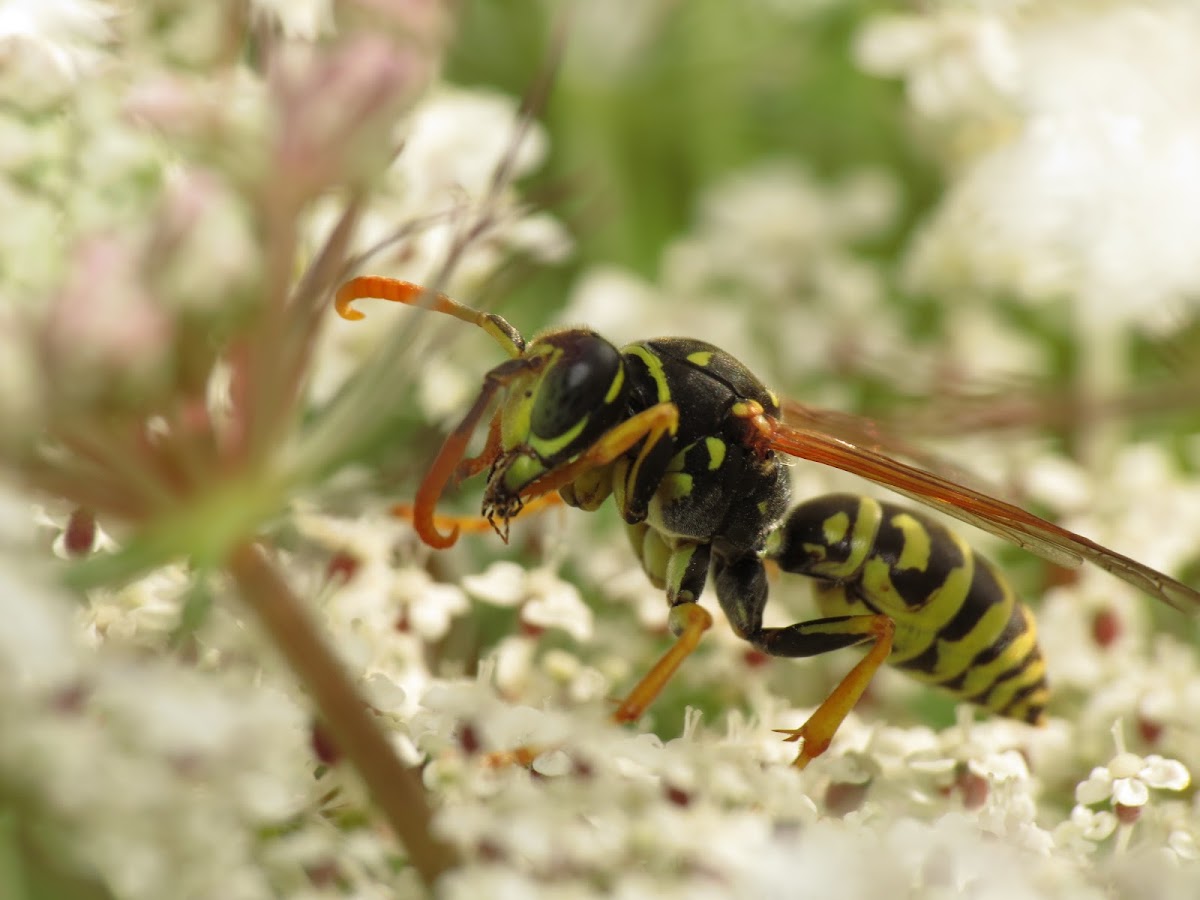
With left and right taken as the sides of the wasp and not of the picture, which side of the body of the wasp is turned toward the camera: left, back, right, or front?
left
